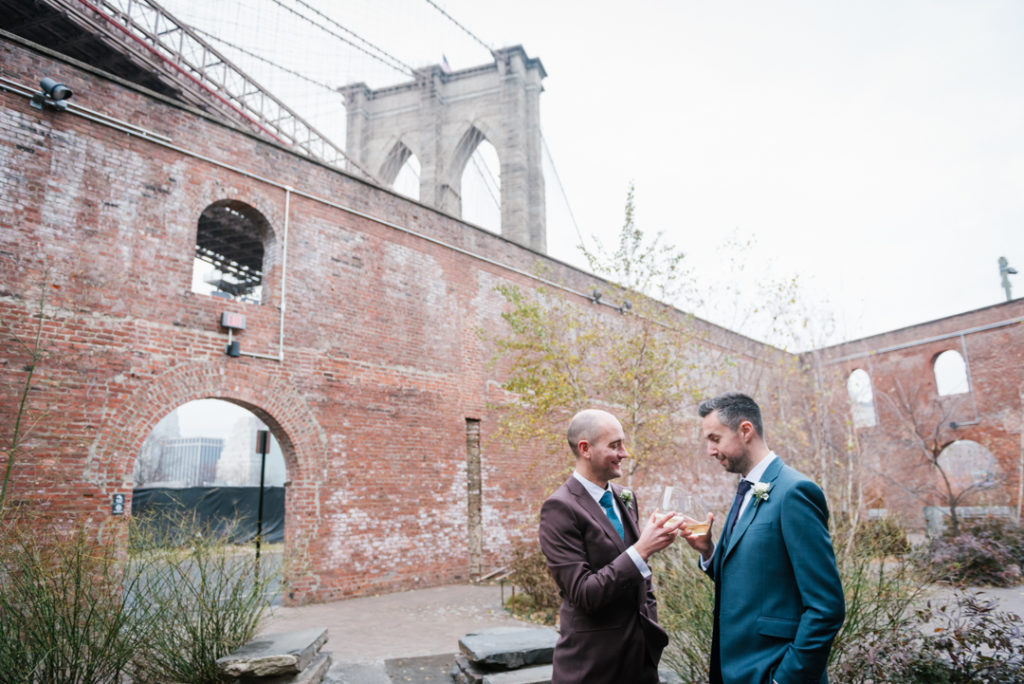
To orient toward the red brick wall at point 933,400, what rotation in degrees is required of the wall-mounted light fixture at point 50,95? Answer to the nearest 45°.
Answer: approximately 45° to its left

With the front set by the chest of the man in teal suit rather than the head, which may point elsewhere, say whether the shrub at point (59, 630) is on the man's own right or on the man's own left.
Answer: on the man's own right

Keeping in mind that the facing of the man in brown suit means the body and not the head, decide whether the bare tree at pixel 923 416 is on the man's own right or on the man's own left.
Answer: on the man's own left

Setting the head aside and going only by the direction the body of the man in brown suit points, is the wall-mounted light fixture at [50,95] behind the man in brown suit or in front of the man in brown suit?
behind

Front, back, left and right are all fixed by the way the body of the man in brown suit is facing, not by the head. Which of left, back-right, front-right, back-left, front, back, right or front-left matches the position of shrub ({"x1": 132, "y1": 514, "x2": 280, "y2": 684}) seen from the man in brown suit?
back

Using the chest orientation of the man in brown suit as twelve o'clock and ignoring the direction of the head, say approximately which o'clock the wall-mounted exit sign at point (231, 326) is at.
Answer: The wall-mounted exit sign is roughly at 6 o'clock from the man in brown suit.

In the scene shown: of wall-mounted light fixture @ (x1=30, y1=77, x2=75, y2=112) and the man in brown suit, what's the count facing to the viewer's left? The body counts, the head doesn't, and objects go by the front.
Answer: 0

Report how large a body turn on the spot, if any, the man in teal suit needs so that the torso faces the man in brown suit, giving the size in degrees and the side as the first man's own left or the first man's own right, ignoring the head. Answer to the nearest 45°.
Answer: approximately 45° to the first man's own right

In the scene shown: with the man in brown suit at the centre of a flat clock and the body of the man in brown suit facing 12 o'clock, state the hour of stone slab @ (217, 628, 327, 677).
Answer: The stone slab is roughly at 6 o'clock from the man in brown suit.

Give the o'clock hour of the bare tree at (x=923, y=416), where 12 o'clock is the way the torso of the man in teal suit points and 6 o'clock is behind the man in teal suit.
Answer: The bare tree is roughly at 5 o'clock from the man in teal suit.

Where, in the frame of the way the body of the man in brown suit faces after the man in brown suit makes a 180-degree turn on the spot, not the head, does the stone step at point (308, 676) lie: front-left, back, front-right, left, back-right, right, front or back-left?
front

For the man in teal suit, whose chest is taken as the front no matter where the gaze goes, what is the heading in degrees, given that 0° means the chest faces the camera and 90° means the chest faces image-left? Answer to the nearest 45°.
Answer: approximately 45°

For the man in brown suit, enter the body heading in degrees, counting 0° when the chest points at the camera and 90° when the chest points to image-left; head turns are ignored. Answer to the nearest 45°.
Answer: approximately 315°
